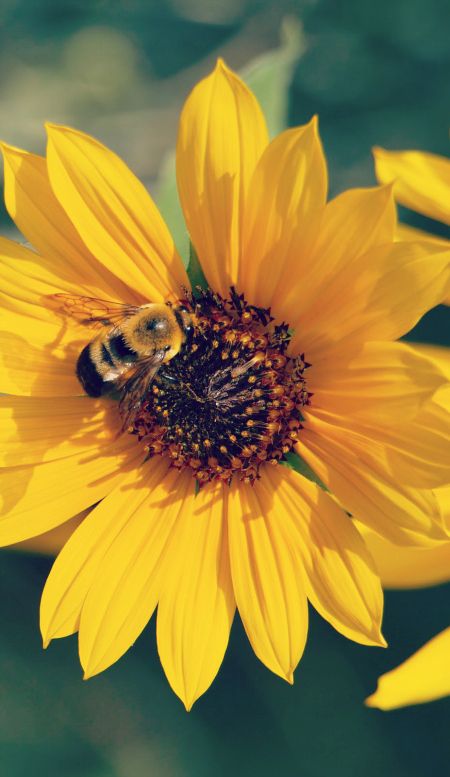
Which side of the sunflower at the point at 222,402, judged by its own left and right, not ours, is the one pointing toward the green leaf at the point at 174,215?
back

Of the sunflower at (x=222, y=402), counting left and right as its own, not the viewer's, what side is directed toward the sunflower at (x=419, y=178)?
left

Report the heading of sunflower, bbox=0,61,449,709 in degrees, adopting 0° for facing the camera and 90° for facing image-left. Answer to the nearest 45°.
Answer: approximately 0°

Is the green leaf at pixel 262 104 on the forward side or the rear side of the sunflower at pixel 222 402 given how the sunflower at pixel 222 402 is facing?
on the rear side
